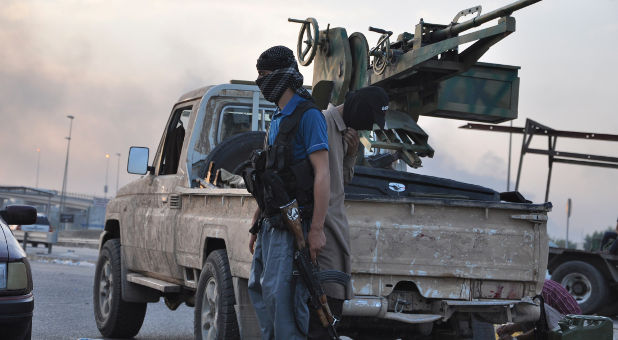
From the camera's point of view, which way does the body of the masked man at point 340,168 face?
to the viewer's right

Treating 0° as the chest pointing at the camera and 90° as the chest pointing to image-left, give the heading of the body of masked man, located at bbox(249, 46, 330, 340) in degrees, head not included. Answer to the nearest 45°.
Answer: approximately 45°

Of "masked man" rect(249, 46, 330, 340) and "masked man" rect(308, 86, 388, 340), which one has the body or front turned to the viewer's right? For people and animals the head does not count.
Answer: "masked man" rect(308, 86, 388, 340)

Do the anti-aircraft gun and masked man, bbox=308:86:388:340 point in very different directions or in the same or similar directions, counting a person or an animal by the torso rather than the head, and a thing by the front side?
same or similar directions

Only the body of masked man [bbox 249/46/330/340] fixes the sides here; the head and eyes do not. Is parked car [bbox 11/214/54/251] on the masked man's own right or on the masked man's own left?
on the masked man's own right

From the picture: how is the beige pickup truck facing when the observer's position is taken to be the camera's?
facing away from the viewer and to the left of the viewer

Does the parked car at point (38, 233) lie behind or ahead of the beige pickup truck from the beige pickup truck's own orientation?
ahead

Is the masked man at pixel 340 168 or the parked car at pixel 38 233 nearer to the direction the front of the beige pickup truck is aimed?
the parked car

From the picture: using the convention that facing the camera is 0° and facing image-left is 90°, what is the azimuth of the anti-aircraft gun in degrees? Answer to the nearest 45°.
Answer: approximately 270°

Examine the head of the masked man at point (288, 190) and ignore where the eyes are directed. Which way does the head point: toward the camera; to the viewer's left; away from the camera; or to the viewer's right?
to the viewer's left

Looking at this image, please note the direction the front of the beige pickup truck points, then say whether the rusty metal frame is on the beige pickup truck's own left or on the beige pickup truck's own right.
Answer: on the beige pickup truck's own right

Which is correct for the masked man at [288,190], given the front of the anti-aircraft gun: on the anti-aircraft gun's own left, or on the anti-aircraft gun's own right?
on the anti-aircraft gun's own right

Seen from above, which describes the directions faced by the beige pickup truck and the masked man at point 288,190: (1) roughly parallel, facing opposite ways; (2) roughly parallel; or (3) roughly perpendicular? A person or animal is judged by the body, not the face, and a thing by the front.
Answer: roughly perpendicular

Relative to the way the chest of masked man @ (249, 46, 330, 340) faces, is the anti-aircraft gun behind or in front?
behind

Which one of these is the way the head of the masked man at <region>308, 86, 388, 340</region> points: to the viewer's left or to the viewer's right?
to the viewer's right
